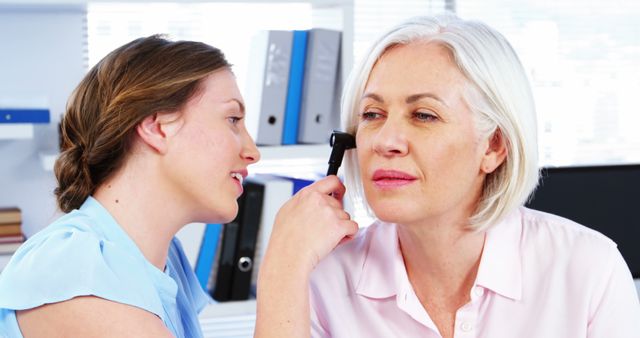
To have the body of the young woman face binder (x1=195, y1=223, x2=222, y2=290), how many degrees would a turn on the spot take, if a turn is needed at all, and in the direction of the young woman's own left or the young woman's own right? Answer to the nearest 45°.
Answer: approximately 90° to the young woman's own left

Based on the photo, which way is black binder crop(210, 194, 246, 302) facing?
toward the camera

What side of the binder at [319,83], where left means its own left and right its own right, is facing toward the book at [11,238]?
right

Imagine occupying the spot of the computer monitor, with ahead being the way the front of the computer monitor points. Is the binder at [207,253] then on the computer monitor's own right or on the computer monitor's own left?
on the computer monitor's own right

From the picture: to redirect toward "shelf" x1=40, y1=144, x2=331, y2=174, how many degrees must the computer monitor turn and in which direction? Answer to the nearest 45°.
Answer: approximately 90° to its right

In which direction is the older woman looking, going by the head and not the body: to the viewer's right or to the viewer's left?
to the viewer's left

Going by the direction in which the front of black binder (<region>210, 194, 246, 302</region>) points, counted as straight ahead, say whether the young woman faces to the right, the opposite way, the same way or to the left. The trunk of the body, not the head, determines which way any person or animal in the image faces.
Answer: to the left

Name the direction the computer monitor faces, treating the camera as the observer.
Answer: facing the viewer

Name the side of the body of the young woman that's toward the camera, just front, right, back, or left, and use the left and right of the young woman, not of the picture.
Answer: right
